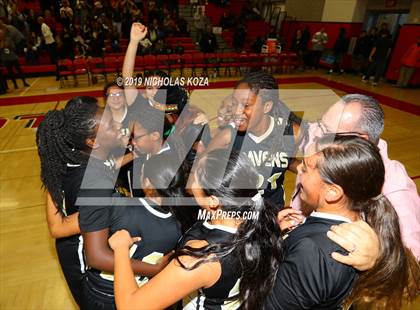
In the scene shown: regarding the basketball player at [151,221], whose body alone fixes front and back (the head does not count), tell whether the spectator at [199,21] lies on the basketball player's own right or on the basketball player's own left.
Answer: on the basketball player's own right

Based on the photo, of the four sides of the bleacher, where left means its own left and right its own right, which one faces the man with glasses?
front

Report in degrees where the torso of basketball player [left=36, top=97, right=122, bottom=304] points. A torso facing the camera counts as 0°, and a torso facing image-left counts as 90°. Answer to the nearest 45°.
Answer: approximately 225°

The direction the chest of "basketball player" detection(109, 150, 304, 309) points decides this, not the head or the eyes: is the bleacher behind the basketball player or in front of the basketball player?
in front

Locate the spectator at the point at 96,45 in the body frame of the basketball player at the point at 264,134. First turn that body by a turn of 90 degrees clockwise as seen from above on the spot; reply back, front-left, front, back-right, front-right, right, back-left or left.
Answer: front

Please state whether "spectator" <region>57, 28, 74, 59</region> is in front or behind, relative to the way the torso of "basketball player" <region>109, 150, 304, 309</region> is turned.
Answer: in front

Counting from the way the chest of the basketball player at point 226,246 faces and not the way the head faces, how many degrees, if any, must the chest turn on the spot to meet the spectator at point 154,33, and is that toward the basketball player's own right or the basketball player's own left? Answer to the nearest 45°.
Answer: approximately 45° to the basketball player's own right

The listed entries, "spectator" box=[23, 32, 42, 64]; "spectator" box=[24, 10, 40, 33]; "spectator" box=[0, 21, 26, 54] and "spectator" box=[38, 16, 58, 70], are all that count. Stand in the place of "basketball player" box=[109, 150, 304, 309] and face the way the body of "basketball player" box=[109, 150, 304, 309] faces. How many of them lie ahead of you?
4

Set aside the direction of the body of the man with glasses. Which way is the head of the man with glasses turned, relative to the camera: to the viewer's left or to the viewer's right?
to the viewer's left
